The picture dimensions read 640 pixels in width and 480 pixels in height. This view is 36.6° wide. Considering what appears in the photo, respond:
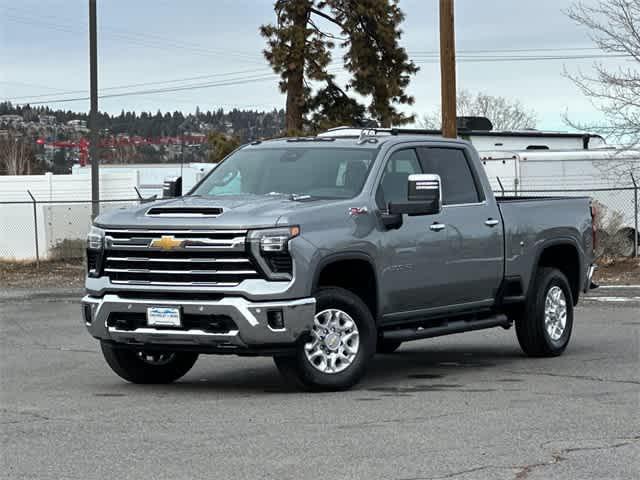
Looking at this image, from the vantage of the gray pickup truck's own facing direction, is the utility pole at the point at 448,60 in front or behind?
behind

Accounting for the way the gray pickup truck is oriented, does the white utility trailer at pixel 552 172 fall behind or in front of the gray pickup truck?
behind

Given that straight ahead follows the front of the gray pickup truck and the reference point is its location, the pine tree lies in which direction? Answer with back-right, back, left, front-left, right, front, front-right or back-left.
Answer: back-right

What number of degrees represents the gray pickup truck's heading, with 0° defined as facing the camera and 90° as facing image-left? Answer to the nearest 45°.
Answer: approximately 45°

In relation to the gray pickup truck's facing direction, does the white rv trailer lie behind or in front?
behind

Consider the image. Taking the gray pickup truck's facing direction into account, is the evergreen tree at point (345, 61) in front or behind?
behind
